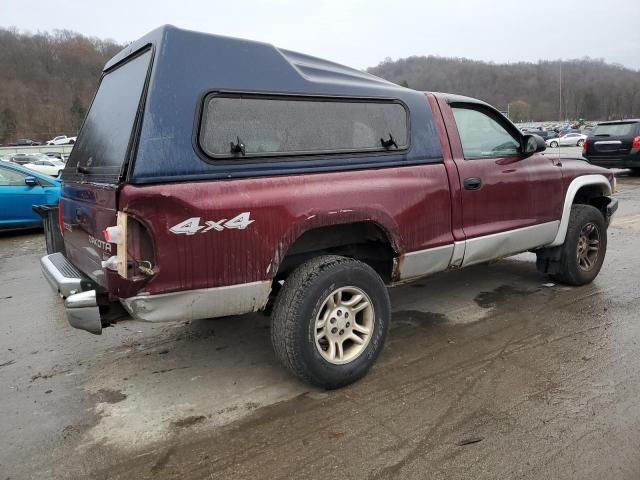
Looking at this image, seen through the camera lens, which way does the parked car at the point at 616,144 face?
facing away from the viewer and to the right of the viewer

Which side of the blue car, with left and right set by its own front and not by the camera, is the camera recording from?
right

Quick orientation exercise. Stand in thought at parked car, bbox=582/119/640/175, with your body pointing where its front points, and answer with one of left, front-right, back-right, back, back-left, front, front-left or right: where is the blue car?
back

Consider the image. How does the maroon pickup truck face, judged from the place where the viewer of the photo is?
facing away from the viewer and to the right of the viewer

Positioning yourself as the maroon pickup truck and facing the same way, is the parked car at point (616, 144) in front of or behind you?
in front

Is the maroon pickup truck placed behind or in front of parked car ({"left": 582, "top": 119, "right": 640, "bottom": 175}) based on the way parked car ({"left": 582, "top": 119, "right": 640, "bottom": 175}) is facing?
behind
